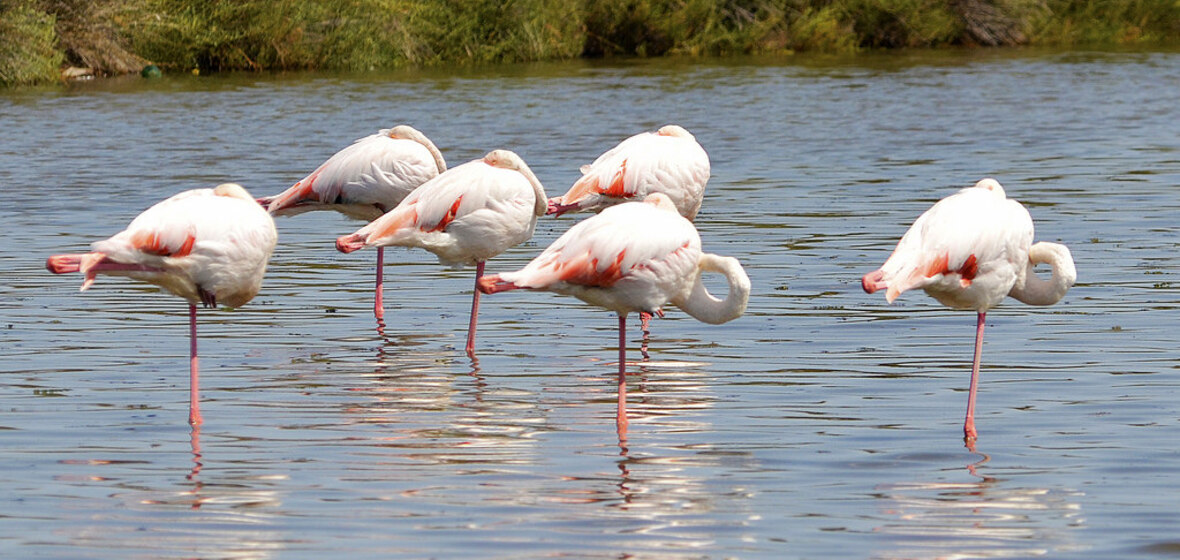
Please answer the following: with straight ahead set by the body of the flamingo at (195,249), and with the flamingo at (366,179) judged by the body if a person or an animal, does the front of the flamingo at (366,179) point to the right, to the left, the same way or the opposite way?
the same way

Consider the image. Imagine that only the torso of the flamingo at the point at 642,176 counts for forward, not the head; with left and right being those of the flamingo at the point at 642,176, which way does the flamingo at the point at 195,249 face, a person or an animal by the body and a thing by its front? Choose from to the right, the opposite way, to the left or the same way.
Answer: the same way

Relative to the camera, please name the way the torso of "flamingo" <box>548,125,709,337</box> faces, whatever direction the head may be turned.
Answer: to the viewer's right

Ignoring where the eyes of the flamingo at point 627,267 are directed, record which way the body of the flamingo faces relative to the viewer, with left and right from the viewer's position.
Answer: facing to the right of the viewer

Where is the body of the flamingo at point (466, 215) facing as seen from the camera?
to the viewer's right

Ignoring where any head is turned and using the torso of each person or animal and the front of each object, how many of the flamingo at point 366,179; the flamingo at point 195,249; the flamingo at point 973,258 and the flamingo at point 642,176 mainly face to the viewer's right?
4

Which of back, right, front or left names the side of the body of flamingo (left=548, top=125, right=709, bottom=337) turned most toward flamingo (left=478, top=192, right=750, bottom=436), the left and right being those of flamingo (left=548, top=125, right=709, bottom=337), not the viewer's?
right

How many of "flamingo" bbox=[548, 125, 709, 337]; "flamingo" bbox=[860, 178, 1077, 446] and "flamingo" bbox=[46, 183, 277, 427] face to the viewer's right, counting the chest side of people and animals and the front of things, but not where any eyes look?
3

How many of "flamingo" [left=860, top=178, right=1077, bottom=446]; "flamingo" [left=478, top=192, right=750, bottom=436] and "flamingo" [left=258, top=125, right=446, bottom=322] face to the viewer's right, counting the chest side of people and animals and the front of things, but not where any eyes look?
3

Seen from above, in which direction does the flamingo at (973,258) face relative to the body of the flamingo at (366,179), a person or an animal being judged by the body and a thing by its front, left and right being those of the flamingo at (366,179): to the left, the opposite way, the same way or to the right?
the same way

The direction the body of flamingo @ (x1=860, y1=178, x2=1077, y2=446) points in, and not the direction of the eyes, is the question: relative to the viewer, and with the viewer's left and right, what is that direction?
facing to the right of the viewer

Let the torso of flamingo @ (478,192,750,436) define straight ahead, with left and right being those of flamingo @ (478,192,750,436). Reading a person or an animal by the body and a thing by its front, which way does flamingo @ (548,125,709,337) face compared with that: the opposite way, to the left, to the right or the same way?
the same way

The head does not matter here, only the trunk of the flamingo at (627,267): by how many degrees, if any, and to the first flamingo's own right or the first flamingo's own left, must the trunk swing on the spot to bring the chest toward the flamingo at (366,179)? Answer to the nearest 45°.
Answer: approximately 135° to the first flamingo's own left

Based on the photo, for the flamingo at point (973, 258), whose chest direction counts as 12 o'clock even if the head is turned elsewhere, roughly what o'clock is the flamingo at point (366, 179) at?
the flamingo at point (366, 179) is roughly at 7 o'clock from the flamingo at point (973, 258).

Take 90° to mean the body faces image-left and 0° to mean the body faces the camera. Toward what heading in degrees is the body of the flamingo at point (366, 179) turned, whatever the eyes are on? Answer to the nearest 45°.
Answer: approximately 270°

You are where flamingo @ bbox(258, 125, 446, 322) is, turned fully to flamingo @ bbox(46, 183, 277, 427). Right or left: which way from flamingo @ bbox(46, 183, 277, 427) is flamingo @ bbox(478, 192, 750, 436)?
left

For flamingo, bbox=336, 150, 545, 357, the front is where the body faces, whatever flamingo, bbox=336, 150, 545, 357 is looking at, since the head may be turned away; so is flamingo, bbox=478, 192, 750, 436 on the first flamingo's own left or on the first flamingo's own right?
on the first flamingo's own right
